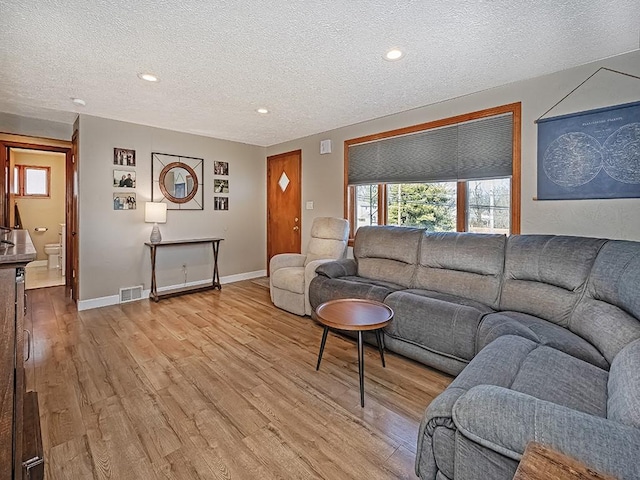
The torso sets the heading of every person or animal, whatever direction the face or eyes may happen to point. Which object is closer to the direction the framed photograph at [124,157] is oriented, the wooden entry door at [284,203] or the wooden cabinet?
the wooden cabinet

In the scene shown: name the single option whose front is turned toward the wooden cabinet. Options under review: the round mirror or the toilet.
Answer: the round mirror

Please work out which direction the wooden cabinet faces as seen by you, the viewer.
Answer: facing to the right of the viewer

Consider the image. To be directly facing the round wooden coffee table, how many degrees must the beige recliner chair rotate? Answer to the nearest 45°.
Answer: approximately 45° to its left

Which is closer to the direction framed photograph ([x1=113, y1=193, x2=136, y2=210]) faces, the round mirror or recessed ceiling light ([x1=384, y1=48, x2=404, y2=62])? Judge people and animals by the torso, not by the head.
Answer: the recessed ceiling light

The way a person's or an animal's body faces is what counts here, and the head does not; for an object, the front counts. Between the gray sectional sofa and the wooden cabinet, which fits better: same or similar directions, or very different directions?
very different directions

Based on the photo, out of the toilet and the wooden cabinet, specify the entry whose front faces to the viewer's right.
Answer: the wooden cabinet

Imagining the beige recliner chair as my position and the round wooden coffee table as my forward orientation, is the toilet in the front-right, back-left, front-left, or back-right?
back-right

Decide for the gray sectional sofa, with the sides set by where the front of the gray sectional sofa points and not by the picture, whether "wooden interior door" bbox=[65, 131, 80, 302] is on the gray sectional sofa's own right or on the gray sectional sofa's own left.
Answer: on the gray sectional sofa's own right
